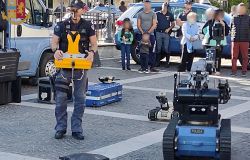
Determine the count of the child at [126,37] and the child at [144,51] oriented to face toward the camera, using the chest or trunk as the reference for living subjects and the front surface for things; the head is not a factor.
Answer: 2

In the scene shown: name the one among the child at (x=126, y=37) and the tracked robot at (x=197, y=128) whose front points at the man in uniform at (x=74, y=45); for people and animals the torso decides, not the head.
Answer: the child

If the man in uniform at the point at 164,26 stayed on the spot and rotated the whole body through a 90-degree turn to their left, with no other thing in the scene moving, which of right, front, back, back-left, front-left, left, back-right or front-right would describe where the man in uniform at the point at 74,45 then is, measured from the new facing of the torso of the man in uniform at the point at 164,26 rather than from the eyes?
right

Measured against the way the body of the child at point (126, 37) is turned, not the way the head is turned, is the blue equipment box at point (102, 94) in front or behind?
in front

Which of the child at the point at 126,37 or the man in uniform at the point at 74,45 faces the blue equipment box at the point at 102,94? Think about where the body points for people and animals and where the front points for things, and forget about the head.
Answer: the child

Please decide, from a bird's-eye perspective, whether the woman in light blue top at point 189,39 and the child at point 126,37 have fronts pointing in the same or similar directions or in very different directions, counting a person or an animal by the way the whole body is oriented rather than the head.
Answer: same or similar directions

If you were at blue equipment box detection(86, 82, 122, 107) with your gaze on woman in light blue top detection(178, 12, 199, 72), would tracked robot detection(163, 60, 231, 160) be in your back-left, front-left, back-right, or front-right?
back-right

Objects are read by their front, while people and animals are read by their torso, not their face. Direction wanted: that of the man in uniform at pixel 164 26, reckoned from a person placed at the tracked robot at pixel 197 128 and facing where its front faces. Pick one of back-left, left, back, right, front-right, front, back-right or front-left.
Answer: back

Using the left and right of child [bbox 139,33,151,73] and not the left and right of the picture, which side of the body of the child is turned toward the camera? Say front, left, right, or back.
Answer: front

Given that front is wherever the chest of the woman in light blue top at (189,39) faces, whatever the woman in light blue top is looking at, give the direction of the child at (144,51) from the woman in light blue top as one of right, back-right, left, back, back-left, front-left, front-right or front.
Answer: right

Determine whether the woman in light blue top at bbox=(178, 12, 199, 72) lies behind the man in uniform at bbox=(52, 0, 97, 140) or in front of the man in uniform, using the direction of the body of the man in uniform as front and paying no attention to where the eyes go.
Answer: behind

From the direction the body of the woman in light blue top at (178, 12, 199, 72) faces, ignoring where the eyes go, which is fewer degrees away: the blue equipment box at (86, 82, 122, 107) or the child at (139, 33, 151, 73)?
the blue equipment box

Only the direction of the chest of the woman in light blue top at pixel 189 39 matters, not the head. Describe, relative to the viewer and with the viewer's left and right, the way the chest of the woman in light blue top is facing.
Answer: facing the viewer

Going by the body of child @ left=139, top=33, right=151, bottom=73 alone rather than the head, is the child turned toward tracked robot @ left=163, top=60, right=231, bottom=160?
yes

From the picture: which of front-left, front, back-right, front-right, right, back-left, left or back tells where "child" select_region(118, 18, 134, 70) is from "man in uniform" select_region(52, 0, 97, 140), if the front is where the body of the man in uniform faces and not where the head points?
back

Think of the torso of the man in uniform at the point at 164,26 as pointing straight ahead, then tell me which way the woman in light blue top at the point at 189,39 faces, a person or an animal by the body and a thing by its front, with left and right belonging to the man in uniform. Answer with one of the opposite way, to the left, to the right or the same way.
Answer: the same way

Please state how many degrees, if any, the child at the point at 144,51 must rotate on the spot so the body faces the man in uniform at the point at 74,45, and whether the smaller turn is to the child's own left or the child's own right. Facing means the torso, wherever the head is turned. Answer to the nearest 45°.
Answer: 0° — they already face them

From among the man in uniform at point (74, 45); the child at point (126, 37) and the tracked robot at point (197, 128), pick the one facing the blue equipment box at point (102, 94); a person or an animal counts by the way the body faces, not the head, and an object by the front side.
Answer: the child

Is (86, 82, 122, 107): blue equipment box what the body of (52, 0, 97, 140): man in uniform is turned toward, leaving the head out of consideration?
no
